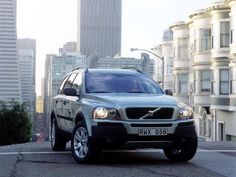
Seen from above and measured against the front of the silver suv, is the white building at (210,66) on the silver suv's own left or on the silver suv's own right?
on the silver suv's own left

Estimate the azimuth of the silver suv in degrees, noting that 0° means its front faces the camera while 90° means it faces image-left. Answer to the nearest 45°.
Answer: approximately 315°

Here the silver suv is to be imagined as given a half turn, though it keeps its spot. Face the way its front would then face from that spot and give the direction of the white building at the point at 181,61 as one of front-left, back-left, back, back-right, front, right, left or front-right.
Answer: front-right
